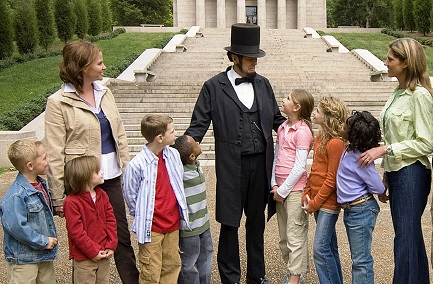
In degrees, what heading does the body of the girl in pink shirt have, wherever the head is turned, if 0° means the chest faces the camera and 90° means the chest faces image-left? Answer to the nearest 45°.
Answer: approximately 45°

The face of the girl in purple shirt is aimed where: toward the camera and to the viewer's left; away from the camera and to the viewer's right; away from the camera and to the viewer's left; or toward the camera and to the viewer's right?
away from the camera and to the viewer's left

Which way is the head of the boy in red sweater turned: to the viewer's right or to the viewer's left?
to the viewer's right

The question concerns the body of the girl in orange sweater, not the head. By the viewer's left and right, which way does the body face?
facing to the left of the viewer

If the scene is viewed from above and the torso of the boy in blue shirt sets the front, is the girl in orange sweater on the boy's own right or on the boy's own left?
on the boy's own left
